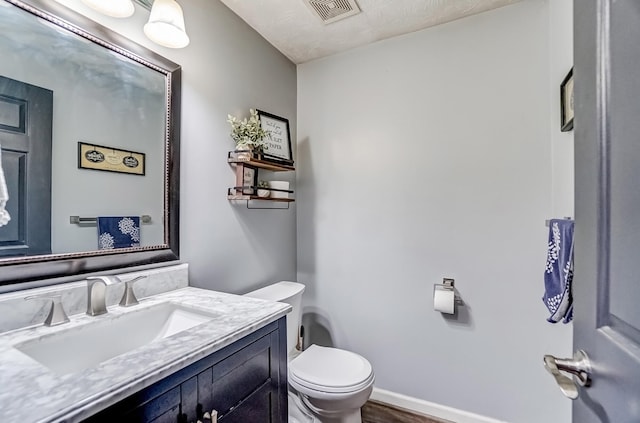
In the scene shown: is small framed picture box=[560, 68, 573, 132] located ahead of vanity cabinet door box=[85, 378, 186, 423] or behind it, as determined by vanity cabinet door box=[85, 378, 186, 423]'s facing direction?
ahead

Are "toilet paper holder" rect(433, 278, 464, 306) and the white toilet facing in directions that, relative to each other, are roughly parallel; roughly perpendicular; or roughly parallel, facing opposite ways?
roughly perpendicular

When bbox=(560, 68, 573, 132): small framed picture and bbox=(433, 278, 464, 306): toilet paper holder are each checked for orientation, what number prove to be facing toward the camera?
1

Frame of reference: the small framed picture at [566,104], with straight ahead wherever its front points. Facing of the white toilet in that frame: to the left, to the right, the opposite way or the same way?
the opposite way

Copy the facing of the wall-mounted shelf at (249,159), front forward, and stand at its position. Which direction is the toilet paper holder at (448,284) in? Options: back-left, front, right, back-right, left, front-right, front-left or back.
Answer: front-left

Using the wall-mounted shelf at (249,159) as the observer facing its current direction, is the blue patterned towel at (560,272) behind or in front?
in front

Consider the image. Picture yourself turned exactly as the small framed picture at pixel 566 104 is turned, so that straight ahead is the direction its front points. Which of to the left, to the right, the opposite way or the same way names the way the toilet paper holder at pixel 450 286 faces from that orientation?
to the left

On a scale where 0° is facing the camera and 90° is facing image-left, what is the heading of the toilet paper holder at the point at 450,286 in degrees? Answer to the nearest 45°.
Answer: approximately 0°

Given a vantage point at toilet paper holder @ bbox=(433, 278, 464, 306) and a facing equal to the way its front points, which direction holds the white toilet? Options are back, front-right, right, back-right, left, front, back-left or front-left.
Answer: front-right

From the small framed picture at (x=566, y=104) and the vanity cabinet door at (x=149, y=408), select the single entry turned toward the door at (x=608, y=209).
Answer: the vanity cabinet door

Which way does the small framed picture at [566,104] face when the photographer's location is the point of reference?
facing to the left of the viewer

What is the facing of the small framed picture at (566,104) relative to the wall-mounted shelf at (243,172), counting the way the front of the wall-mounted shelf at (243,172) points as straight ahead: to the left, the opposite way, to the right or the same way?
the opposite way
